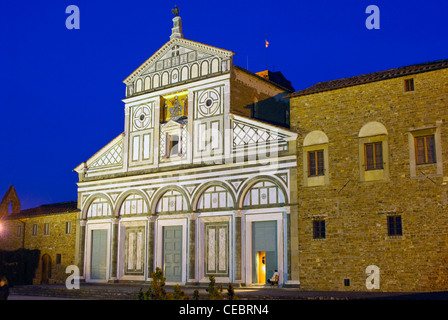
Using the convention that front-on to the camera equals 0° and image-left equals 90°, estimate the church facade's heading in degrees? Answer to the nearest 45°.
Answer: approximately 45°

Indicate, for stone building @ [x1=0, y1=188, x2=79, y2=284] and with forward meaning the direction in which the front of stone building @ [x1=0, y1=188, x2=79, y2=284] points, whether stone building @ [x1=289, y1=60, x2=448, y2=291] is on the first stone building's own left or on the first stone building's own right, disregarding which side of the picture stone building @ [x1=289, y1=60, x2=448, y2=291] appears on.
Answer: on the first stone building's own left

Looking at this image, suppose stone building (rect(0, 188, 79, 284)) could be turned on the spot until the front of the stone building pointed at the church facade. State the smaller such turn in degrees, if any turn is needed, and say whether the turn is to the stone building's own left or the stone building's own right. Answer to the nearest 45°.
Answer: approximately 90° to the stone building's own left

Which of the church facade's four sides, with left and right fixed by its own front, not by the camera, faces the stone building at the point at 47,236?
right

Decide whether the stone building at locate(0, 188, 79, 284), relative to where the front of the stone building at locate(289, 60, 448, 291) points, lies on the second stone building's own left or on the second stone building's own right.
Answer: on the second stone building's own right

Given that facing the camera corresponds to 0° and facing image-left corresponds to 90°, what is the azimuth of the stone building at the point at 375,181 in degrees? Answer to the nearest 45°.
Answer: approximately 45°
